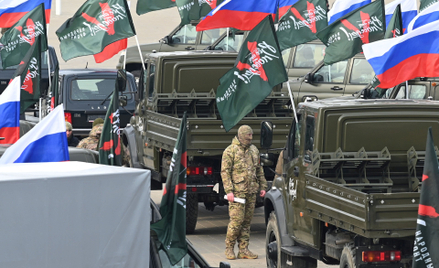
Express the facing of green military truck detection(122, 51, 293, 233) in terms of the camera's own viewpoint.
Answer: facing away from the viewer and to the left of the viewer

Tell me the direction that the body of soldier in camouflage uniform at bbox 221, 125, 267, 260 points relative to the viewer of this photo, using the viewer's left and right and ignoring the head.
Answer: facing the viewer and to the right of the viewer

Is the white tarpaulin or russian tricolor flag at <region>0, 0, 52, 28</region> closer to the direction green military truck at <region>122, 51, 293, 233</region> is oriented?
the russian tricolor flag

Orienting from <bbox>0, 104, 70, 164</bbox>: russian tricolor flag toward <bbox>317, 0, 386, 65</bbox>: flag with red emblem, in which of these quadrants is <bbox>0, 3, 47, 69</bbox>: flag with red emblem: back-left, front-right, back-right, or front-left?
front-left

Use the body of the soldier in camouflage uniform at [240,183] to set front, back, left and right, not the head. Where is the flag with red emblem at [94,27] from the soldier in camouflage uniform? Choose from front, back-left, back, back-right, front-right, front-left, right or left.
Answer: back

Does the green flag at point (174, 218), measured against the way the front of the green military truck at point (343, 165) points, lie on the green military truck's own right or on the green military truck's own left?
on the green military truck's own left

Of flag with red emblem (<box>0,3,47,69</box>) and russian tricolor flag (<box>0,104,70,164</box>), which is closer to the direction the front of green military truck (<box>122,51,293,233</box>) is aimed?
the flag with red emblem

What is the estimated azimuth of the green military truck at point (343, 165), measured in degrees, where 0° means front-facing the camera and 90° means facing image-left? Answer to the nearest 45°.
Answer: approximately 135°

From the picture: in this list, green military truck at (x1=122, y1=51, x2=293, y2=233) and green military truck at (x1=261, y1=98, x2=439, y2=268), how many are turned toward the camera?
0

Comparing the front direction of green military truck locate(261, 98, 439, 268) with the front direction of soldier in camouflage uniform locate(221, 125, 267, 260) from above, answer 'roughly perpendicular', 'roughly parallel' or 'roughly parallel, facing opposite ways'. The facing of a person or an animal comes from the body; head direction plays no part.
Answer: roughly parallel, facing opposite ways

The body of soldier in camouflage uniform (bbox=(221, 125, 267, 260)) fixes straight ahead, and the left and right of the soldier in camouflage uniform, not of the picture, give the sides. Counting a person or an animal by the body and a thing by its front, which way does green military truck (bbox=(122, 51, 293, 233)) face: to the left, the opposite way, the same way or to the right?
the opposite way
